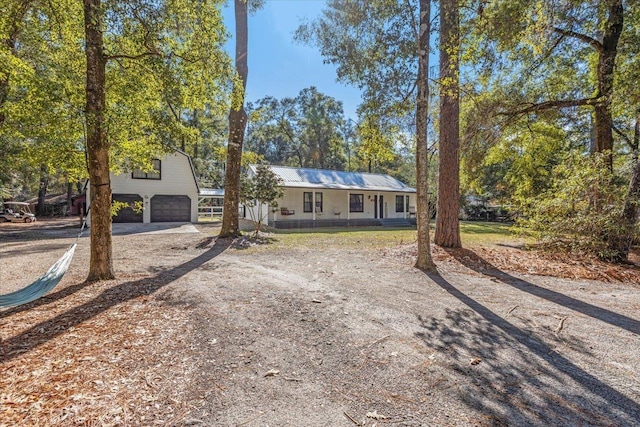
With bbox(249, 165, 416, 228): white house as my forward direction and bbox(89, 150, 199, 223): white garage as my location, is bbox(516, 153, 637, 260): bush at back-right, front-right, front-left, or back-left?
front-right

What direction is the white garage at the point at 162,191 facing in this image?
toward the camera

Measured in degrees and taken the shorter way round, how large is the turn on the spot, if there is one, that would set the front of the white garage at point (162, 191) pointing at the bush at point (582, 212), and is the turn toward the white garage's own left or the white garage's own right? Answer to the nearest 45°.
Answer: approximately 45° to the white garage's own left

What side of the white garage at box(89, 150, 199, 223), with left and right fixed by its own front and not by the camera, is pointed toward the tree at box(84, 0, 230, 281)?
front

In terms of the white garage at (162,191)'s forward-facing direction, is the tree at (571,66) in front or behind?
in front

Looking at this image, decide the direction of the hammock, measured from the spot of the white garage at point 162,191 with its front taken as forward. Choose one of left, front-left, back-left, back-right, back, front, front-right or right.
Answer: front

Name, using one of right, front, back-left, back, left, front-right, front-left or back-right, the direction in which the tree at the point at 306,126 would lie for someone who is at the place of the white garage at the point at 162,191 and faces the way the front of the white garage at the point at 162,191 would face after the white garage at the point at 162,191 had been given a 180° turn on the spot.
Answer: front-right

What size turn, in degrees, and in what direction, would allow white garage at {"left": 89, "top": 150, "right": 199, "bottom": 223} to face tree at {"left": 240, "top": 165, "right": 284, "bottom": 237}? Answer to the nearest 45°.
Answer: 0° — it already faces it

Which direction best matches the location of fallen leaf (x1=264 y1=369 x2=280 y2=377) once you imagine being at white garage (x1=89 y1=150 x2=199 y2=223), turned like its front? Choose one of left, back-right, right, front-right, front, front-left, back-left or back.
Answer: front

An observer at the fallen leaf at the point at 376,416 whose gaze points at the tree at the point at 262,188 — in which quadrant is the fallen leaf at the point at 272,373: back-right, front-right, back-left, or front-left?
front-left

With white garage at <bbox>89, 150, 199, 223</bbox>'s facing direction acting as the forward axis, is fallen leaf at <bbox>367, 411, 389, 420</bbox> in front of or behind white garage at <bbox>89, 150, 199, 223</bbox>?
in front
